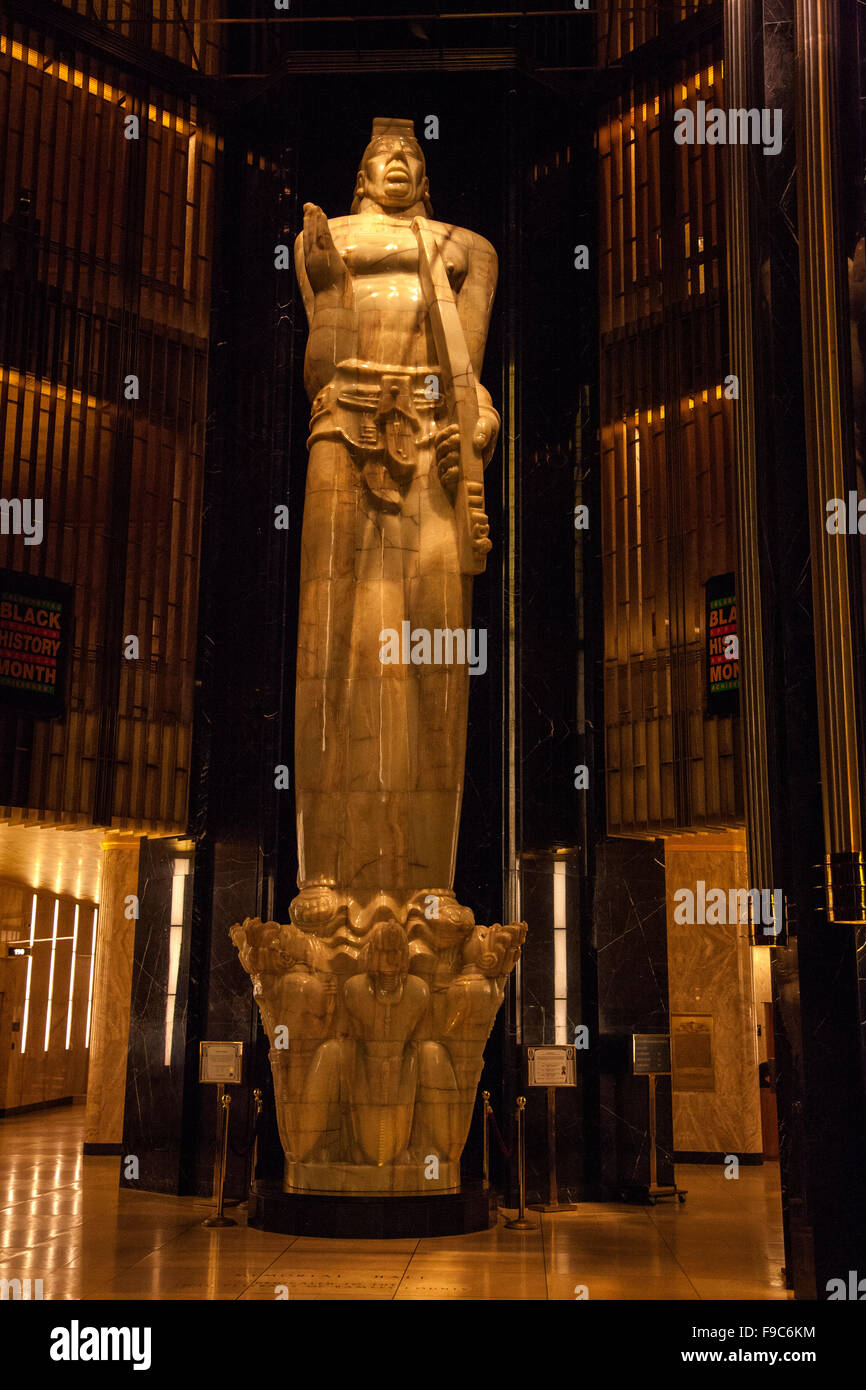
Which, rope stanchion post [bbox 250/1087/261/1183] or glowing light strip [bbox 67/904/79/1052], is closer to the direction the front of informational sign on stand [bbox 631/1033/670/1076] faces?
the rope stanchion post

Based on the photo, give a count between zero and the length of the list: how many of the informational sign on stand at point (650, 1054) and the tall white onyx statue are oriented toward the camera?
2

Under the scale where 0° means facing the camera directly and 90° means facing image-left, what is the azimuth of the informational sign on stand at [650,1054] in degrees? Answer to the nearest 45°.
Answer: approximately 0°

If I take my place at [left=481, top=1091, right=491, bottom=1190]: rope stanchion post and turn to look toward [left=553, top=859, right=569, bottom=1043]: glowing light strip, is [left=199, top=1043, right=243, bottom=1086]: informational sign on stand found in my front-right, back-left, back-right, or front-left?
back-left

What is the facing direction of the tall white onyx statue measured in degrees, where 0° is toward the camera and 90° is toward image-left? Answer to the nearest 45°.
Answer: approximately 0°

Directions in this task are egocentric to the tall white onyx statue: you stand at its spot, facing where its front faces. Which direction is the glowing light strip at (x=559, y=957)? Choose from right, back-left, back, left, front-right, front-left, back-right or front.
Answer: back-left

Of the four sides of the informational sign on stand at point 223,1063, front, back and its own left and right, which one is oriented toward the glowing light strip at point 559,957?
left

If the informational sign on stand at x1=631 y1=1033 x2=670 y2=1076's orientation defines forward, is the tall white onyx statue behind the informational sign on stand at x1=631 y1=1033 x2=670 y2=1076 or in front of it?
in front

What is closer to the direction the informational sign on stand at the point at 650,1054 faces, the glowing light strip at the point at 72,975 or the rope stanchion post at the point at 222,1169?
the rope stanchion post

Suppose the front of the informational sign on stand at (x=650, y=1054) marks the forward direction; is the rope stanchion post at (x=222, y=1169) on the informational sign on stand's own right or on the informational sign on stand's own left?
on the informational sign on stand's own right
